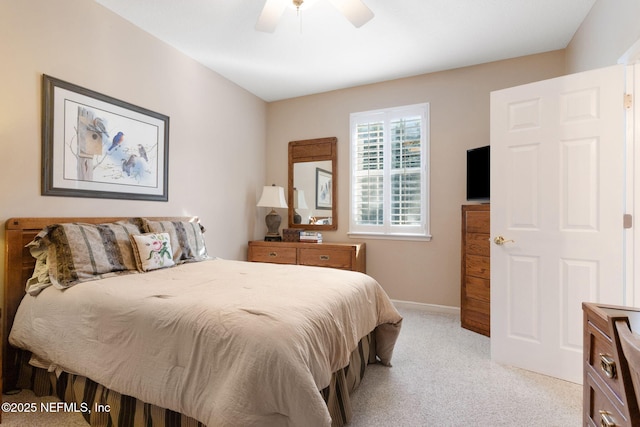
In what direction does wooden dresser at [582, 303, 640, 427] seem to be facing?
to the viewer's left

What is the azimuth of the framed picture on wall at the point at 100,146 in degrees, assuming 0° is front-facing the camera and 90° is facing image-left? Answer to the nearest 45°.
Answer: approximately 315°

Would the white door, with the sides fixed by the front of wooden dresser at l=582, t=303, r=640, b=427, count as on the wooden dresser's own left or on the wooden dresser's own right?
on the wooden dresser's own right

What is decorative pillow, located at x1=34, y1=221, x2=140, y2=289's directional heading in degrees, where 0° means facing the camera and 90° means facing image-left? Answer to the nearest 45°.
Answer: approximately 315°

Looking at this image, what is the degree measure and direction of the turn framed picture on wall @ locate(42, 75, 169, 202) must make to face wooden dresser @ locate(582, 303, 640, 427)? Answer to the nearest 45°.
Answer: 0° — it already faces it

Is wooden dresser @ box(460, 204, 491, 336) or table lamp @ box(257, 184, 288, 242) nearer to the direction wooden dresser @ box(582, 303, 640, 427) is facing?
the table lamp

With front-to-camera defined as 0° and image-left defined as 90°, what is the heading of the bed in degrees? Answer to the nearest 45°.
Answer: approximately 315°
